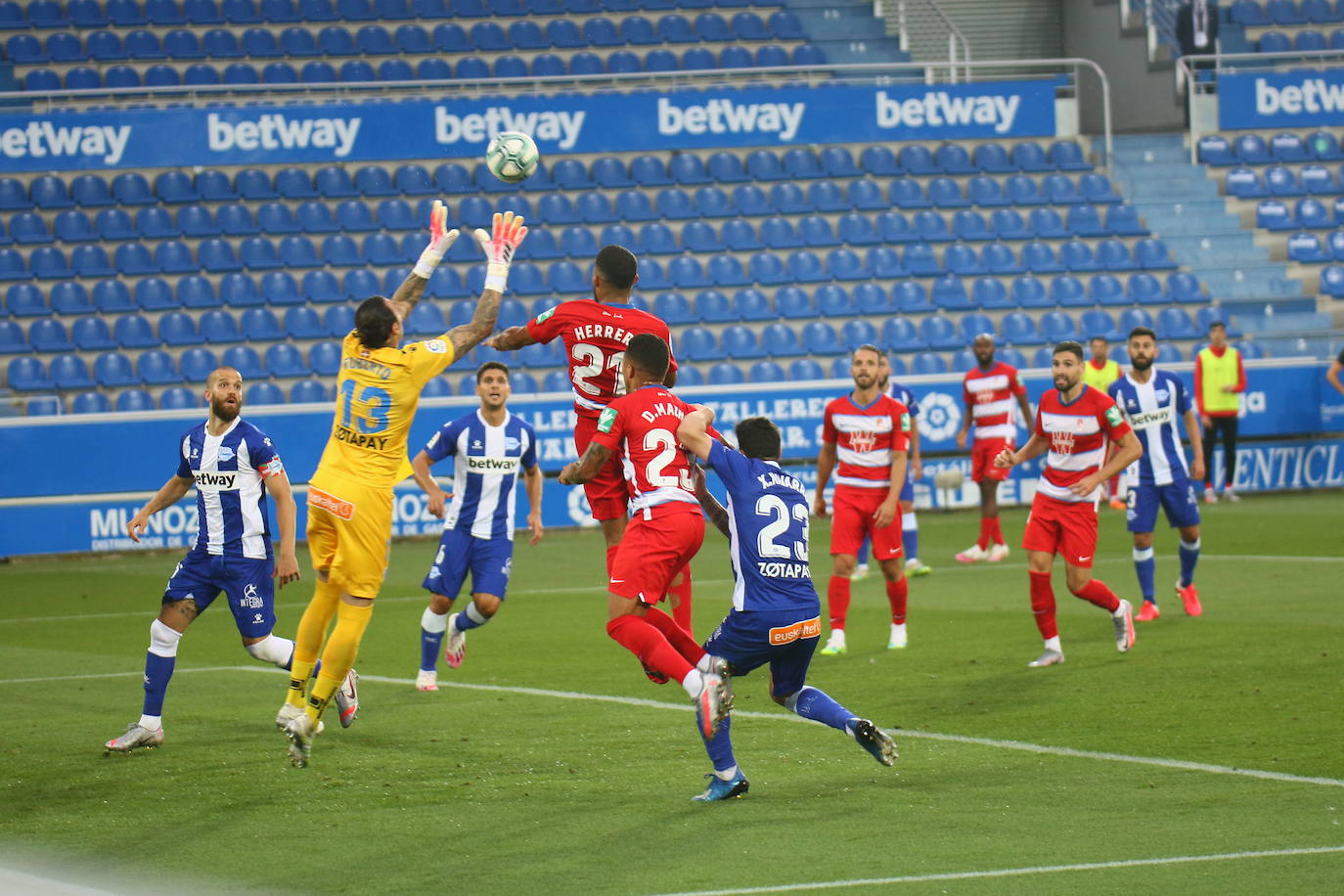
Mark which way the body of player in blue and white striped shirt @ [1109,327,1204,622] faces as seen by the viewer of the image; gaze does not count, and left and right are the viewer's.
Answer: facing the viewer

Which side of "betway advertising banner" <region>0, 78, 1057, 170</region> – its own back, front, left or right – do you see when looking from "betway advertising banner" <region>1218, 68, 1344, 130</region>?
left

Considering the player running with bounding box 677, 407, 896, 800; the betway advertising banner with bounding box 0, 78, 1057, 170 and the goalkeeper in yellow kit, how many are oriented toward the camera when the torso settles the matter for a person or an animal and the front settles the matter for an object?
1

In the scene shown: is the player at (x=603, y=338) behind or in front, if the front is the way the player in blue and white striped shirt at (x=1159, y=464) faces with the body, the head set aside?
in front

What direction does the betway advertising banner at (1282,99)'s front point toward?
toward the camera

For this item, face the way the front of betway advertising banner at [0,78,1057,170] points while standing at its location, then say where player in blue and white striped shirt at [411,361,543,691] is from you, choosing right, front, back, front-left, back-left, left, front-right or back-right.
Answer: front

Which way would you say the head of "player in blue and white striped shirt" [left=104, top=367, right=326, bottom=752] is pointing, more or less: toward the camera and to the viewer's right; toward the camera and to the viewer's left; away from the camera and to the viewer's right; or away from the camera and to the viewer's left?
toward the camera and to the viewer's right

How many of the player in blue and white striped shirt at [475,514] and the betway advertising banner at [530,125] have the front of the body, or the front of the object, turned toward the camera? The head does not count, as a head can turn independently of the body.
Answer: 2

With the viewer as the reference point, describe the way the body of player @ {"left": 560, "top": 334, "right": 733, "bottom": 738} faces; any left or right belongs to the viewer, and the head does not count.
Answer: facing away from the viewer and to the left of the viewer

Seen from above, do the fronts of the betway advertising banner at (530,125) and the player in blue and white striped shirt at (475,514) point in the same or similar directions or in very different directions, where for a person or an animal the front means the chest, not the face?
same or similar directions

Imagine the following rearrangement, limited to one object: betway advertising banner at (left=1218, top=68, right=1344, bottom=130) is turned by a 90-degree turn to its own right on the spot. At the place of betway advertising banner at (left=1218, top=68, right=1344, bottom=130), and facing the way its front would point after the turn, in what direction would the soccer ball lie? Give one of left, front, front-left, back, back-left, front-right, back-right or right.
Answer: left

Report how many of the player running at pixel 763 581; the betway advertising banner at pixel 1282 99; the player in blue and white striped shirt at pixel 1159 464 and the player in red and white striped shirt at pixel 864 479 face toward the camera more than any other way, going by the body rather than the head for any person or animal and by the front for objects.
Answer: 3

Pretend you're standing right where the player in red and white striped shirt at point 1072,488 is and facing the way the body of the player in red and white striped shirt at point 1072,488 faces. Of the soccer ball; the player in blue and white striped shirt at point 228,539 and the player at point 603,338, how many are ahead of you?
3

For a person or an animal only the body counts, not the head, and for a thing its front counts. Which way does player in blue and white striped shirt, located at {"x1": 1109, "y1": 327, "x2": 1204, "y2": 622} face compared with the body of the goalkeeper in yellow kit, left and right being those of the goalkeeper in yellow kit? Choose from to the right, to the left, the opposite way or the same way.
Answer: the opposite way

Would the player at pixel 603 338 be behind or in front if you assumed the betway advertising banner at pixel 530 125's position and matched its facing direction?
in front

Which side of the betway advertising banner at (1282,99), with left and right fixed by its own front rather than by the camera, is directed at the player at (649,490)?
front

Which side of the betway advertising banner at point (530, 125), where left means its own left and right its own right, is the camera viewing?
front
